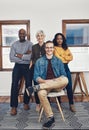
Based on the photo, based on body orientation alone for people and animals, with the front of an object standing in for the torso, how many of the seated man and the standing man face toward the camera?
2

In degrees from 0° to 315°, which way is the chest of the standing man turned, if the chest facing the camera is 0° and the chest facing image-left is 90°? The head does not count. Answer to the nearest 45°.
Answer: approximately 0°

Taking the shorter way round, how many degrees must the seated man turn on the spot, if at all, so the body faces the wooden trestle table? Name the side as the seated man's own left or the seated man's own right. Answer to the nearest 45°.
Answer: approximately 135° to the seated man's own left

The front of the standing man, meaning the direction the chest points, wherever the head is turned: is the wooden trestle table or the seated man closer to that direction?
the seated man

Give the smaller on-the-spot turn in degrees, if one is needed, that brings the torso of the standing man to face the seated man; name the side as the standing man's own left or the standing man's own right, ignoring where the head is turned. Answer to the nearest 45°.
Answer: approximately 45° to the standing man's own left

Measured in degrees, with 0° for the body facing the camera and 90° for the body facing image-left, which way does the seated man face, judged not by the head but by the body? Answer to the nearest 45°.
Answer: approximately 0°

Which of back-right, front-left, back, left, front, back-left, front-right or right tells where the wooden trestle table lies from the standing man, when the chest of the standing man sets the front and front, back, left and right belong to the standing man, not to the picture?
back-left

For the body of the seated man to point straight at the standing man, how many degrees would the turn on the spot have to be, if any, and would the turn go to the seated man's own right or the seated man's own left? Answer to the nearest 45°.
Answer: approximately 135° to the seated man's own right
